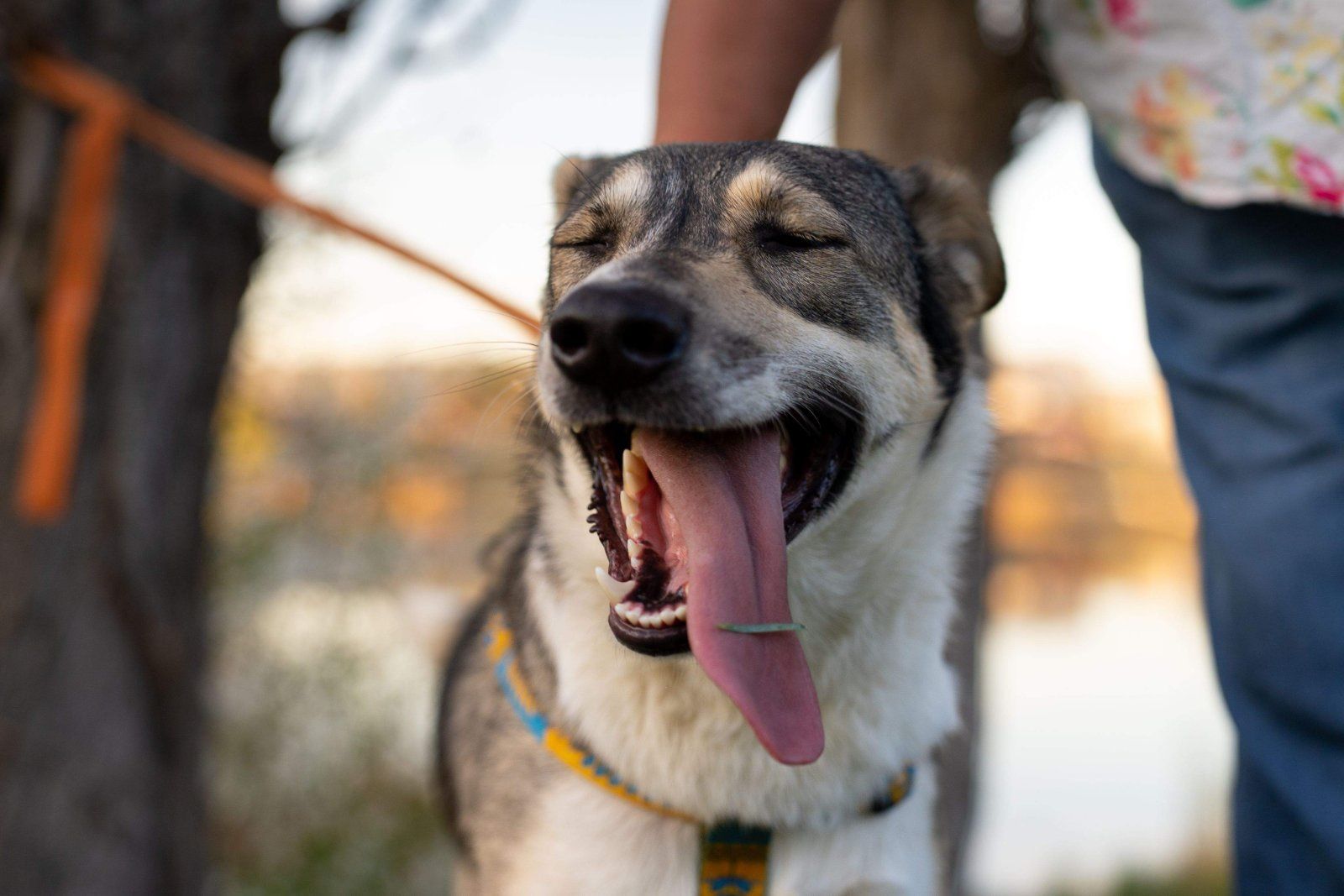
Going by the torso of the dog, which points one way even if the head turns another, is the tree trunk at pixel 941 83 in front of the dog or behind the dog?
behind

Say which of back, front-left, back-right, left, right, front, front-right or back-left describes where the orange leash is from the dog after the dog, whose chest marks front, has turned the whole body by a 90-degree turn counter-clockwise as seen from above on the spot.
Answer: back-left

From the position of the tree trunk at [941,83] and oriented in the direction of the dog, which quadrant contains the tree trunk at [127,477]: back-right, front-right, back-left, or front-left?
front-right

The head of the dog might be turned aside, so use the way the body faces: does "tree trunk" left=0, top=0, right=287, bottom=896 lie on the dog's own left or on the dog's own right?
on the dog's own right

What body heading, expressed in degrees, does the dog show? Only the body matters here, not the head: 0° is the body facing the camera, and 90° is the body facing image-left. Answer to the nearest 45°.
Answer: approximately 0°
